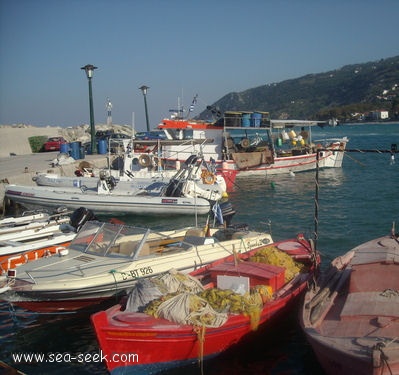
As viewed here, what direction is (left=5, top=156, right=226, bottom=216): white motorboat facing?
to the viewer's left

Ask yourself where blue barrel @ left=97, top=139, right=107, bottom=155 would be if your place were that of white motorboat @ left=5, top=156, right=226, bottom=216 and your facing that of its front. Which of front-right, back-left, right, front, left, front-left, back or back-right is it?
right

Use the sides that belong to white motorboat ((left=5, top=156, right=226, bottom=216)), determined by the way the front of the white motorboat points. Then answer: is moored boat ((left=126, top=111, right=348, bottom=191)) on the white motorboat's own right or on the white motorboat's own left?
on the white motorboat's own right

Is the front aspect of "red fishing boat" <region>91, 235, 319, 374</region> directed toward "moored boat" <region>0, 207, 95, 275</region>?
no

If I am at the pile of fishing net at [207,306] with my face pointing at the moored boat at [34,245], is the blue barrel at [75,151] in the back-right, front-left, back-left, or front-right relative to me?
front-right
